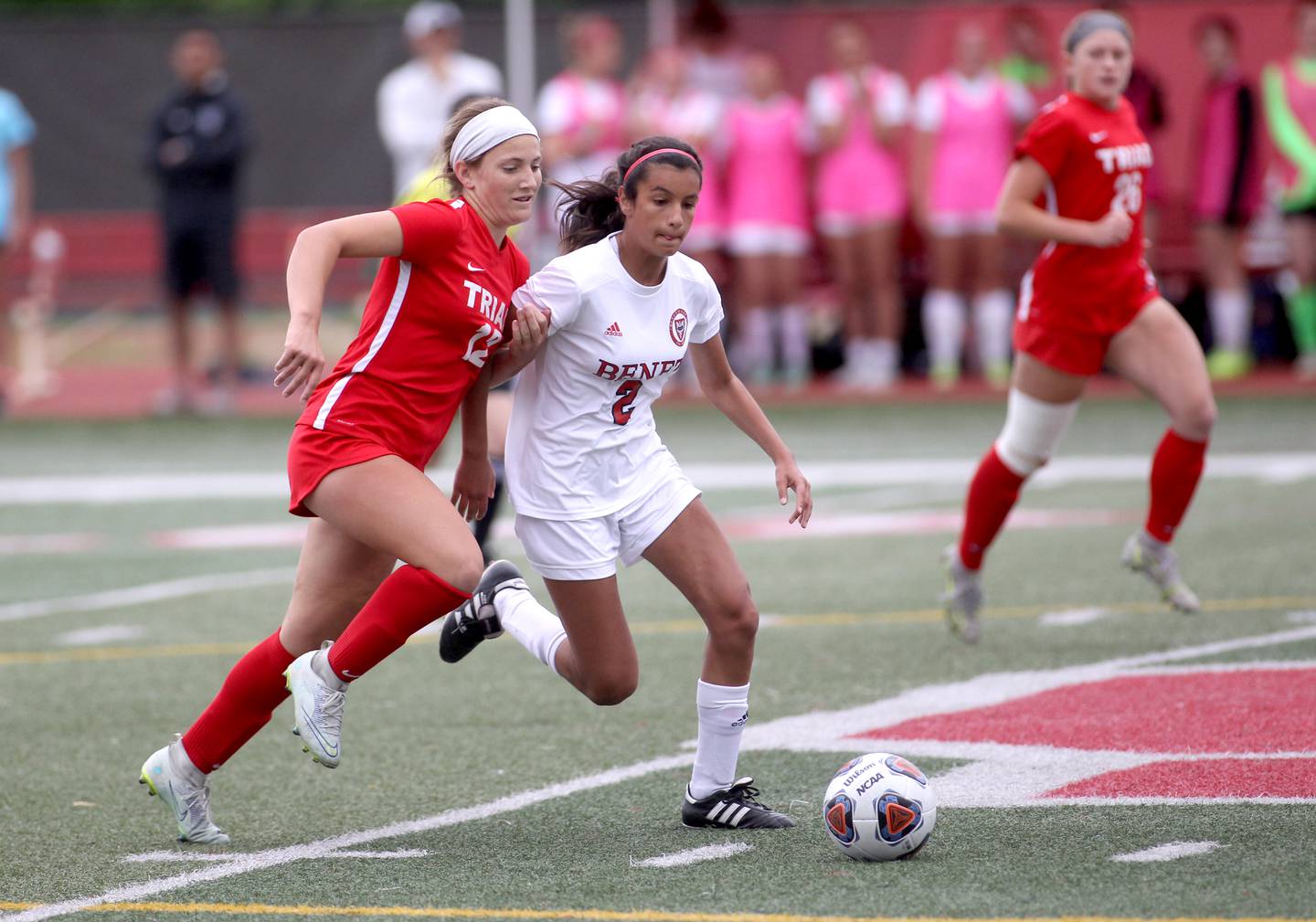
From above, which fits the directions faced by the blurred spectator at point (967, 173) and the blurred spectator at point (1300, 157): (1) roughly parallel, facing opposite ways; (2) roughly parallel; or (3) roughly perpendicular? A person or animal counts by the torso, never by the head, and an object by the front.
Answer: roughly parallel

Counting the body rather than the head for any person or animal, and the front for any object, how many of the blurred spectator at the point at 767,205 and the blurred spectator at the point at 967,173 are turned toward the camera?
2

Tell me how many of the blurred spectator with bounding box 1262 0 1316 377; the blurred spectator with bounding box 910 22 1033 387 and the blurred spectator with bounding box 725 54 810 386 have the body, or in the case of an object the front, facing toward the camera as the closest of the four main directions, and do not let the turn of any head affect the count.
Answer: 3

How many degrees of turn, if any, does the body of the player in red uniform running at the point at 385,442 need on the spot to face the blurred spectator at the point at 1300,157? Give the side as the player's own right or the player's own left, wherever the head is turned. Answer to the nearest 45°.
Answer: approximately 90° to the player's own left

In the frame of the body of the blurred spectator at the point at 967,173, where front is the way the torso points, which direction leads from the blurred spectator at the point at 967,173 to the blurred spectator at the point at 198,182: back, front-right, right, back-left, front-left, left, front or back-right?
right

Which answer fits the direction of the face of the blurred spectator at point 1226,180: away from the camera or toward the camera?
toward the camera

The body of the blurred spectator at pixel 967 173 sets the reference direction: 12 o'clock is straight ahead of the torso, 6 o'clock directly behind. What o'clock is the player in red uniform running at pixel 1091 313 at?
The player in red uniform running is roughly at 12 o'clock from the blurred spectator.

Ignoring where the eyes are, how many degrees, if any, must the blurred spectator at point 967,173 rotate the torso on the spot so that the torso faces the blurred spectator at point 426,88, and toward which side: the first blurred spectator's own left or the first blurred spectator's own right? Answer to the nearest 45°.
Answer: approximately 45° to the first blurred spectator's own right

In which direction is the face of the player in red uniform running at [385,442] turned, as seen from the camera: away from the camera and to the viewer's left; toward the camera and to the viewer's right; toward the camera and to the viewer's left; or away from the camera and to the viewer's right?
toward the camera and to the viewer's right

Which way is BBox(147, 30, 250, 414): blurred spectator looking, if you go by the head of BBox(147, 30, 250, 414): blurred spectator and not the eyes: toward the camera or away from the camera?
toward the camera

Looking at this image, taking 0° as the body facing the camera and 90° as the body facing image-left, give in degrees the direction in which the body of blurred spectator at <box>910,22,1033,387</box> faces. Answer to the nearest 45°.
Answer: approximately 0°

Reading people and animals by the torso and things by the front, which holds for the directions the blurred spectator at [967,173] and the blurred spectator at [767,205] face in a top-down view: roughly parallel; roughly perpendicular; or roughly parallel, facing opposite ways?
roughly parallel

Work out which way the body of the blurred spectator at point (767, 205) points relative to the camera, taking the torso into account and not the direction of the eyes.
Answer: toward the camera

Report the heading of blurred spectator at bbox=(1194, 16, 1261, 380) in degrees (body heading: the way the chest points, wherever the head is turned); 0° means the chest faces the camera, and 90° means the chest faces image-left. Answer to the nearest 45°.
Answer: approximately 45°

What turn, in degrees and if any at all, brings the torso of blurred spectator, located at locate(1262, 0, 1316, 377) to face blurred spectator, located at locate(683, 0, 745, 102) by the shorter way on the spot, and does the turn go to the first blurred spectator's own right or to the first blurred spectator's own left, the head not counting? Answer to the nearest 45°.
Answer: approximately 90° to the first blurred spectator's own right
